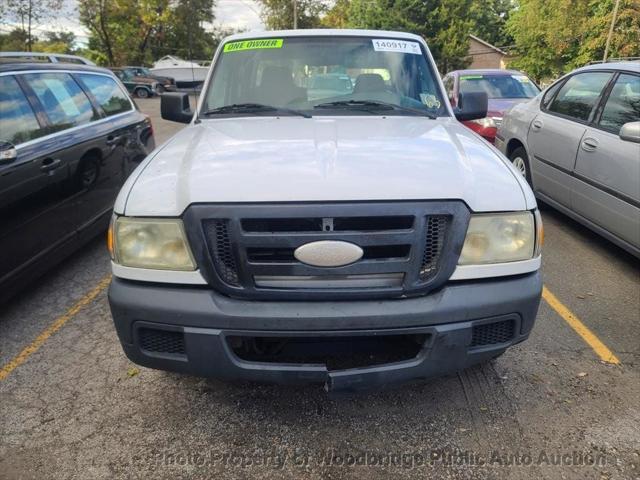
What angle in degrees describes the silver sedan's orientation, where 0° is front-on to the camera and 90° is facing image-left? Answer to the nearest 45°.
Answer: approximately 315°

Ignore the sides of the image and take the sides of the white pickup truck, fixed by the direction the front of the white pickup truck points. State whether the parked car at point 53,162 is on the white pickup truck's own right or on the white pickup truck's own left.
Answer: on the white pickup truck's own right

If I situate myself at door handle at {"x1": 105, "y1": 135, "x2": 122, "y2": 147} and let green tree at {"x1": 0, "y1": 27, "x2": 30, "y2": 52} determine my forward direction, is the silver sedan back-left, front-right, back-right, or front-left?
back-right

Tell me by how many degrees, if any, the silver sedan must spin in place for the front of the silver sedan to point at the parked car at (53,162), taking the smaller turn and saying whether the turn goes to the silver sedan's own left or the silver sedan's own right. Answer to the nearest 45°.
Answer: approximately 90° to the silver sedan's own right

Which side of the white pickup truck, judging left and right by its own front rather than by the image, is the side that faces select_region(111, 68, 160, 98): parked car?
back

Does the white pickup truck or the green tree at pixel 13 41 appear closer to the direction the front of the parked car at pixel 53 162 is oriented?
the white pickup truck
